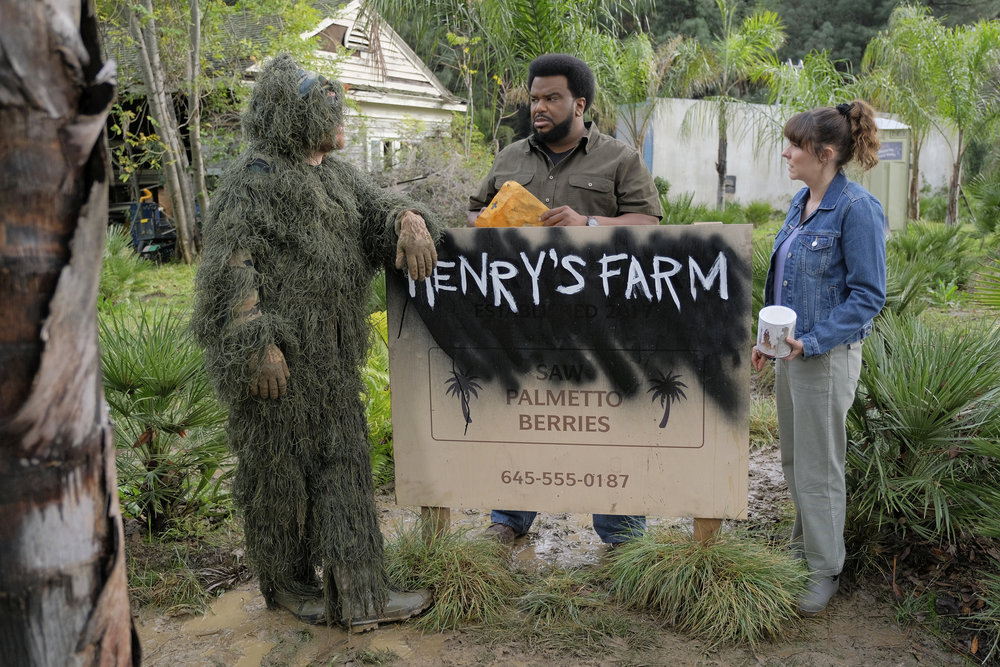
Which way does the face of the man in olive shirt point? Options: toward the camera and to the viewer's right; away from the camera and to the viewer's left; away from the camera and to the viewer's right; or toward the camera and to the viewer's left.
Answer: toward the camera and to the viewer's left

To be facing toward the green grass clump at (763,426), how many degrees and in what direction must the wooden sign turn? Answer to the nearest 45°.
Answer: approximately 135° to its left

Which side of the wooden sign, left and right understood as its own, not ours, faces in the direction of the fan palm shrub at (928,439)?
left

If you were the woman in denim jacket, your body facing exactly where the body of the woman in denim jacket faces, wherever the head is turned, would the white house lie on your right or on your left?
on your right

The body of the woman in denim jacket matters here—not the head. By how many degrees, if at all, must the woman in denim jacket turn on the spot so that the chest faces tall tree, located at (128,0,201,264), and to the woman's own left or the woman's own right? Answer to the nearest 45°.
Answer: approximately 90° to the woman's own right

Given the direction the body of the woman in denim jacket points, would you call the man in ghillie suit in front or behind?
in front

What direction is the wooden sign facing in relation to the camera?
toward the camera

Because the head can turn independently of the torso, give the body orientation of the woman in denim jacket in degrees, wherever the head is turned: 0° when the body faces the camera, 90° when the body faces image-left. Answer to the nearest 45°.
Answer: approximately 45°

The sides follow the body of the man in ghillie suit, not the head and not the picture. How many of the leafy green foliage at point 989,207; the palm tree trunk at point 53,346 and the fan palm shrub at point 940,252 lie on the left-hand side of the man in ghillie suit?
2

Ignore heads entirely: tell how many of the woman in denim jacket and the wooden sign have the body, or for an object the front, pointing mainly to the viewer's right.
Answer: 0

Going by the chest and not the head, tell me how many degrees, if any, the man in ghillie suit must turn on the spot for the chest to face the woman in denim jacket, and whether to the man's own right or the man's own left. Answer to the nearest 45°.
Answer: approximately 45° to the man's own left

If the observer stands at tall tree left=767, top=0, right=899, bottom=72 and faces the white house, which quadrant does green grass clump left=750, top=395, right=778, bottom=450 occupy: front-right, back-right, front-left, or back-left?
front-left

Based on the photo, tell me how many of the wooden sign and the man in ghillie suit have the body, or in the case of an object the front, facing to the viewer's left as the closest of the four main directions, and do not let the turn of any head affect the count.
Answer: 0

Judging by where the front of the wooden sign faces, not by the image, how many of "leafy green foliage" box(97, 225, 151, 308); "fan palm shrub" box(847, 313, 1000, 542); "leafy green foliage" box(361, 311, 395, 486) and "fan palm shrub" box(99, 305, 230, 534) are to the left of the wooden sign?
1

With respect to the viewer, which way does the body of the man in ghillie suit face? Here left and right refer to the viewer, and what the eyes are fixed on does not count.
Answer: facing the viewer and to the right of the viewer

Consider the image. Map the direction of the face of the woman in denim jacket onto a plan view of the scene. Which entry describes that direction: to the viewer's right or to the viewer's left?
to the viewer's left
